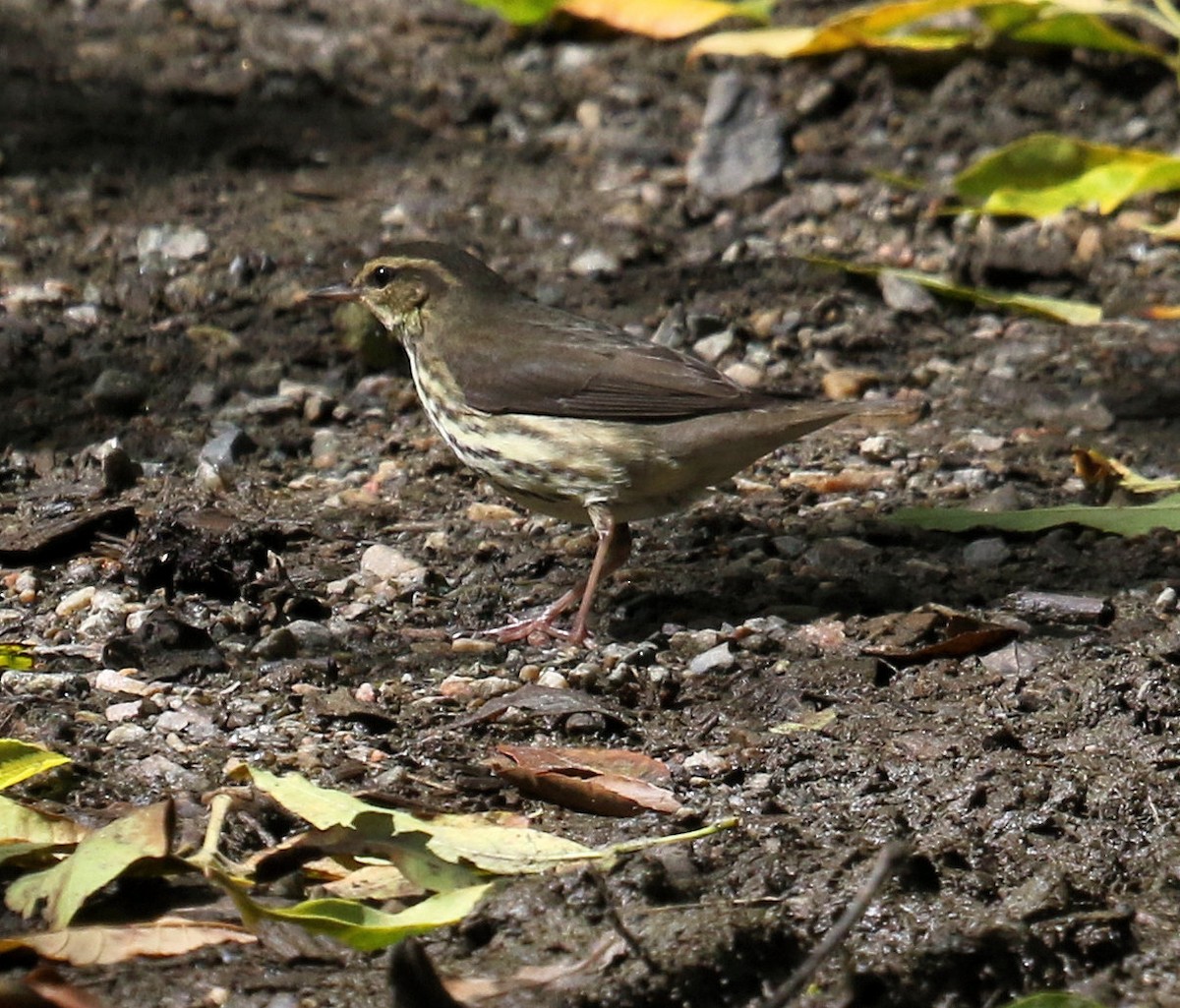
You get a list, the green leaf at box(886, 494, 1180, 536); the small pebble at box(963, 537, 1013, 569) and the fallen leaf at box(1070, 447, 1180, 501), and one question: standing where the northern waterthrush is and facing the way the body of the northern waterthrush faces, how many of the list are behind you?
3

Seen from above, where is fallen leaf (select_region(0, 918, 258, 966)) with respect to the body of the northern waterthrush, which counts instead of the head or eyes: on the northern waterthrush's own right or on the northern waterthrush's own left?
on the northern waterthrush's own left

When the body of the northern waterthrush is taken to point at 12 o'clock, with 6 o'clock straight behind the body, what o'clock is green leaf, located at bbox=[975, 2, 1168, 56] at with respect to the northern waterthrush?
The green leaf is roughly at 4 o'clock from the northern waterthrush.

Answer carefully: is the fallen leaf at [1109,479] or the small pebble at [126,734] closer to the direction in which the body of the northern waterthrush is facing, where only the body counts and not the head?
the small pebble

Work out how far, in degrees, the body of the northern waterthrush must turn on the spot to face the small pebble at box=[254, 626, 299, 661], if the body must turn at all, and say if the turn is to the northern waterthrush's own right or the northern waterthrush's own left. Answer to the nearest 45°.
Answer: approximately 45° to the northern waterthrush's own left

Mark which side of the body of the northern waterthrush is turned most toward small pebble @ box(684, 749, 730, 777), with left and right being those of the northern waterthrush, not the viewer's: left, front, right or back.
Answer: left

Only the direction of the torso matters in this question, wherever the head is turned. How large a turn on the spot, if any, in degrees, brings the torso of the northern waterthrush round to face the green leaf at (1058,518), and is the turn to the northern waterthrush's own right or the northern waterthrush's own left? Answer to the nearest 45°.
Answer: approximately 180°

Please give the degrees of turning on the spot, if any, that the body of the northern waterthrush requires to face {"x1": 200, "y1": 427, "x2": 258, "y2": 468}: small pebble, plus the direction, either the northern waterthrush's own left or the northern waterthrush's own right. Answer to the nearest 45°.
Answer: approximately 45° to the northern waterthrush's own right

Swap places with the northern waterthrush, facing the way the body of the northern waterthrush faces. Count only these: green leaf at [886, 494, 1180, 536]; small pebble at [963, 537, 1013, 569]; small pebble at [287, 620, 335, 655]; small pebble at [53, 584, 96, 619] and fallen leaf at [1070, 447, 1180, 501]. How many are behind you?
3

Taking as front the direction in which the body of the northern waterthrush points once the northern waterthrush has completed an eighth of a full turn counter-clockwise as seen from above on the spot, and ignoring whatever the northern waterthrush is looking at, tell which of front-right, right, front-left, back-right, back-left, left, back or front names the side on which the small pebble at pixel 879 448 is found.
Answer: back

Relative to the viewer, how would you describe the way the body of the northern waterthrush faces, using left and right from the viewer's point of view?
facing to the left of the viewer

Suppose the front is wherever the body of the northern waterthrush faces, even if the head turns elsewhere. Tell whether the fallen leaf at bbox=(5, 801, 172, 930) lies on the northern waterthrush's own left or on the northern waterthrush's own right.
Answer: on the northern waterthrush's own left

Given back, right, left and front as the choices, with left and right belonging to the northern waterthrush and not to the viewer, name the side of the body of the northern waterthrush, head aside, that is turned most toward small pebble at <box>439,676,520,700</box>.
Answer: left

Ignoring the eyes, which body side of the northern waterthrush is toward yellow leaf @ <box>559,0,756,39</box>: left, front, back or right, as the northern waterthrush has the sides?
right
